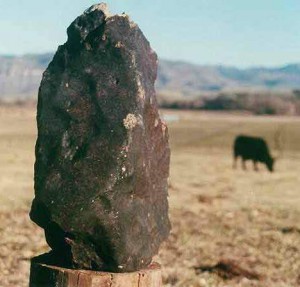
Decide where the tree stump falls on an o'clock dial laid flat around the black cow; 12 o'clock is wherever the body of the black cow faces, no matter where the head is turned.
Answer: The tree stump is roughly at 3 o'clock from the black cow.

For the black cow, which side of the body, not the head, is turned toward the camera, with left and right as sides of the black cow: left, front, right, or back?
right
